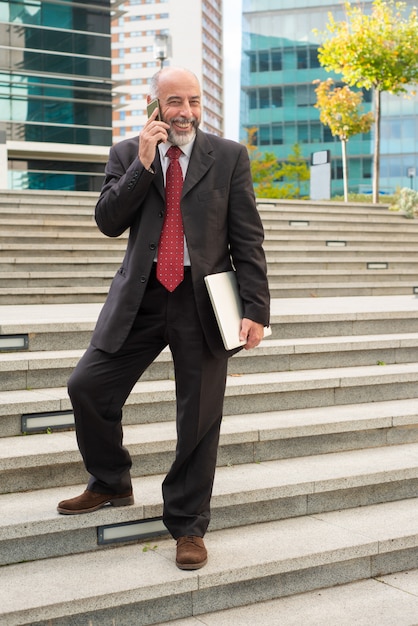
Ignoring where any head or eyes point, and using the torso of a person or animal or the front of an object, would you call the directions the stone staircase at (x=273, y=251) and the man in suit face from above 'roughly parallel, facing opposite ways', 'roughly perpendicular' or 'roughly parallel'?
roughly parallel

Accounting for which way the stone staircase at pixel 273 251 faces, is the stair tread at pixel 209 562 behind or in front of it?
in front

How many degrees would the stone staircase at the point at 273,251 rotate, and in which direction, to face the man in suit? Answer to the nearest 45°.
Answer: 0° — it already faces them

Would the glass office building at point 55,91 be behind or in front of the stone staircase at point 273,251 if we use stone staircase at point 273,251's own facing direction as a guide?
behind

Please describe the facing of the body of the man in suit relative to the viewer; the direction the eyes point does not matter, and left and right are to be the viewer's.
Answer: facing the viewer

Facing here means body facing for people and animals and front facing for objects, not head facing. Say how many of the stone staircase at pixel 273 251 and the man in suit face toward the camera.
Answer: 2

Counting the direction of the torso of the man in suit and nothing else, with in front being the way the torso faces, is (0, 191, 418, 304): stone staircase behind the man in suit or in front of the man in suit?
behind

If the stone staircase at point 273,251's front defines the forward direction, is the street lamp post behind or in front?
behind
